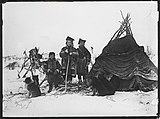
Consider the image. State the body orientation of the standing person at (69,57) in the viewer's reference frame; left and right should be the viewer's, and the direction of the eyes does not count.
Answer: facing the viewer
